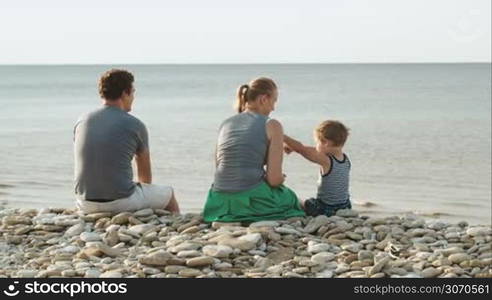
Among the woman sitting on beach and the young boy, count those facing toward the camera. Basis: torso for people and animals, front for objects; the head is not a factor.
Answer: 0

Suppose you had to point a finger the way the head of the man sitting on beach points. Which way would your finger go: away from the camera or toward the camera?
away from the camera

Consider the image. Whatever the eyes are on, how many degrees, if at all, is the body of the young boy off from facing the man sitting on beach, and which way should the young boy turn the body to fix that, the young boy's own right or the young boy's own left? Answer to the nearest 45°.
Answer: approximately 45° to the young boy's own left

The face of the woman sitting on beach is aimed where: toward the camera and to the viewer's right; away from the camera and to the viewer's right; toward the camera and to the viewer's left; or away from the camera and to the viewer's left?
away from the camera and to the viewer's right

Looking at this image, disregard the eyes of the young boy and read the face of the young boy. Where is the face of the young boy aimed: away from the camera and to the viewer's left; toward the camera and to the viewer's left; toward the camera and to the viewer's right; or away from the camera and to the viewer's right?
away from the camera and to the viewer's left

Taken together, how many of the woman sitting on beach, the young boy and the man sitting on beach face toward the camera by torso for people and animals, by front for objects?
0

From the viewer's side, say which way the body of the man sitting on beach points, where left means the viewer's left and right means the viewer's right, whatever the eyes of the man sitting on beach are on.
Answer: facing away from the viewer and to the right of the viewer

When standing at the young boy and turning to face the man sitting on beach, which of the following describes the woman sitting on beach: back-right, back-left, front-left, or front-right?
front-left

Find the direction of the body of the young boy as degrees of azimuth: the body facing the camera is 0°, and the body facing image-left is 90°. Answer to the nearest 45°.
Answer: approximately 135°

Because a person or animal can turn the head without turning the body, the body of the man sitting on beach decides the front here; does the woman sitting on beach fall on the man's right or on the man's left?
on the man's right

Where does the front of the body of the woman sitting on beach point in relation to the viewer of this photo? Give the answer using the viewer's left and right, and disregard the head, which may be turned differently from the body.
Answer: facing away from the viewer and to the right of the viewer

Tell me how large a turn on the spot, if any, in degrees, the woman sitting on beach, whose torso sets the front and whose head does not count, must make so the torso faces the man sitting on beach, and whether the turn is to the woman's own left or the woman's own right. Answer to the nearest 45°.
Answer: approximately 135° to the woman's own left

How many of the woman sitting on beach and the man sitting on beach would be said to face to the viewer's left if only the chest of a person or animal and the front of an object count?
0

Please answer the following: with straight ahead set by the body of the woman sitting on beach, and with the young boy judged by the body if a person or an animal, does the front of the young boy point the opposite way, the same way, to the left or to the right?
to the left

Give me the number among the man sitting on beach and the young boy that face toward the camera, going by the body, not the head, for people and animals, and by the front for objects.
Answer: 0

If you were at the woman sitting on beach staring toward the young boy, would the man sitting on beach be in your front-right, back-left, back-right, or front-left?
back-left
